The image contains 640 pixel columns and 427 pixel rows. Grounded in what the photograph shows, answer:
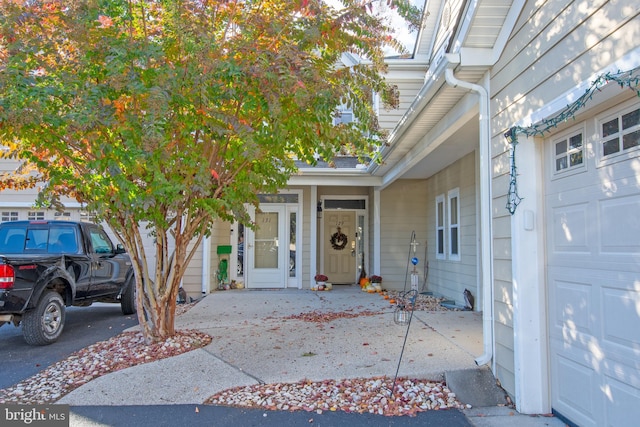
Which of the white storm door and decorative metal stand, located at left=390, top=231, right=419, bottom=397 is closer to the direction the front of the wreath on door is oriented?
the decorative metal stand

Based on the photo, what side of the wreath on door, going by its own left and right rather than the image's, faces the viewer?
front

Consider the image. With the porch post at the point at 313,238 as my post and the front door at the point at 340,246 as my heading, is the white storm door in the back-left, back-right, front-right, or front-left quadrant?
back-left

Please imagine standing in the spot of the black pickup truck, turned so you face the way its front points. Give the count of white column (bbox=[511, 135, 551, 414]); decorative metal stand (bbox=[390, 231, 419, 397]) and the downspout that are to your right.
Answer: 3

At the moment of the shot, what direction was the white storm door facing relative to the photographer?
facing the viewer

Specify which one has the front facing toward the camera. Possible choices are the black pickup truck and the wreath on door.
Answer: the wreath on door

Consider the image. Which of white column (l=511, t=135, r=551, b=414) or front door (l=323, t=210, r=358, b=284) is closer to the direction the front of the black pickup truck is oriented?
the front door

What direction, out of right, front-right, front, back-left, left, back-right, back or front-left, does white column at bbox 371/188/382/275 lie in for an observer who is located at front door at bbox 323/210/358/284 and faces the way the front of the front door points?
front-left

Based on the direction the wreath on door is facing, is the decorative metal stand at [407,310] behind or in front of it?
in front

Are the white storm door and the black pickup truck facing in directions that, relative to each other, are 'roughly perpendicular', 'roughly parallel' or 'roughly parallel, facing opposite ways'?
roughly parallel, facing opposite ways

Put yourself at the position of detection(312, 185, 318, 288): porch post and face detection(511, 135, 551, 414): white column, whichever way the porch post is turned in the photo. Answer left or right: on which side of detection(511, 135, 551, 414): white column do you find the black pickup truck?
right

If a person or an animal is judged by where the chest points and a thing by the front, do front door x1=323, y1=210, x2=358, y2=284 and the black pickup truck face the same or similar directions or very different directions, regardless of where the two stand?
very different directions

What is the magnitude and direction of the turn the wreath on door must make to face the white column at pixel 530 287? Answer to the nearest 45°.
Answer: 0° — it already faces it

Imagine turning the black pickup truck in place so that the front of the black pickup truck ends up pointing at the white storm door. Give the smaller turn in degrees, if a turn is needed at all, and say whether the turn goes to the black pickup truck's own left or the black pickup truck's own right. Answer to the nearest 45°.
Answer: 0° — it already faces it

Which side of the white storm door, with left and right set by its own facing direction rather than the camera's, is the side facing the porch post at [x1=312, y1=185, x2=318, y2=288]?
left

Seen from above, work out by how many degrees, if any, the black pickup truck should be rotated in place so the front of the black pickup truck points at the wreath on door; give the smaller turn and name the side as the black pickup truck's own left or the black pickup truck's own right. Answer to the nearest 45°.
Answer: approximately 45° to the black pickup truck's own right

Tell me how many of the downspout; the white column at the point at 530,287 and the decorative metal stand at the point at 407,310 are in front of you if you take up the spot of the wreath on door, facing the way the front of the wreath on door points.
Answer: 3

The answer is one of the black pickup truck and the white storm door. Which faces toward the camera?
the white storm door

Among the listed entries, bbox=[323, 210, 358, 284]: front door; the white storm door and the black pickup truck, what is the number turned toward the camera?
2

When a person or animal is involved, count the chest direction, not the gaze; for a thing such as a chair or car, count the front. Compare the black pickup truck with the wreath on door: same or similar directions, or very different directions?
very different directions
